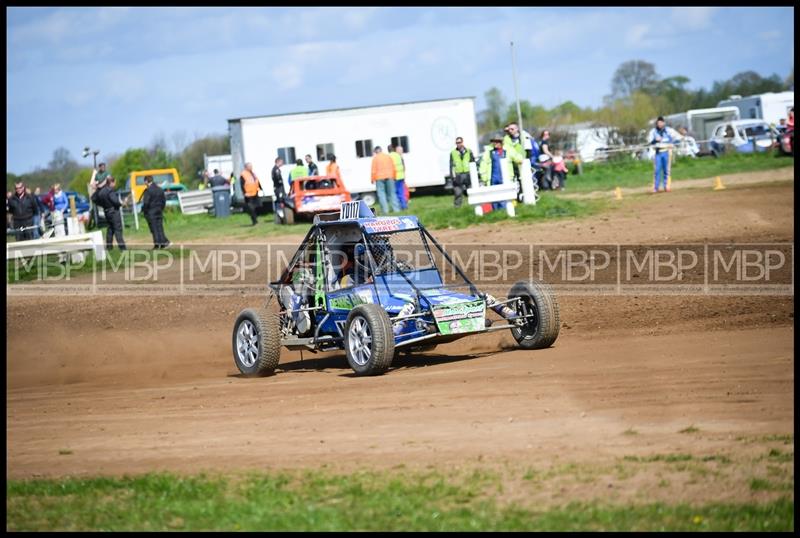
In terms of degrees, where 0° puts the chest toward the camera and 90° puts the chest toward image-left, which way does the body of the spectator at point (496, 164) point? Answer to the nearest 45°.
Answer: approximately 0°

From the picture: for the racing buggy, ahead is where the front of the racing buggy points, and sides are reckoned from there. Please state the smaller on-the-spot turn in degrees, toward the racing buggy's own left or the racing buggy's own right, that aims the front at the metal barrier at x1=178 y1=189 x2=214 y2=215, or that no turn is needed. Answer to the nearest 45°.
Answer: approximately 135° to the racing buggy's own left

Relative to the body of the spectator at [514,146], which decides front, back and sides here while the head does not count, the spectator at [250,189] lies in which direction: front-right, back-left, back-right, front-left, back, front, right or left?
back-right

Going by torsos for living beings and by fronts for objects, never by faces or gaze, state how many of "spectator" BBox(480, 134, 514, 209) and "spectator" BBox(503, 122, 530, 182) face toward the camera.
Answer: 2

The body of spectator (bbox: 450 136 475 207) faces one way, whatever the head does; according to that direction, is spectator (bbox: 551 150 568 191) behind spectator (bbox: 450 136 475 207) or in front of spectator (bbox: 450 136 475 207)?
behind

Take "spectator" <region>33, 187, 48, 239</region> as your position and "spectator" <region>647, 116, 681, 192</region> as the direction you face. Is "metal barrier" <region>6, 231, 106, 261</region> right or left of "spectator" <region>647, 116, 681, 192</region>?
right

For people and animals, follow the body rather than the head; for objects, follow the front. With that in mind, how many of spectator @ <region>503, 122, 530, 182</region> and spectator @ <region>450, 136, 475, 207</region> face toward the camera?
2

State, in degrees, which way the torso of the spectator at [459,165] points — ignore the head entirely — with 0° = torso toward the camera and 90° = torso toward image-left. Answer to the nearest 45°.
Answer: approximately 0°
